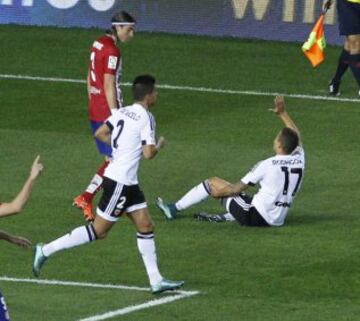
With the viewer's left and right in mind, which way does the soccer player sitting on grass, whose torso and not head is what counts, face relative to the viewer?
facing away from the viewer and to the left of the viewer

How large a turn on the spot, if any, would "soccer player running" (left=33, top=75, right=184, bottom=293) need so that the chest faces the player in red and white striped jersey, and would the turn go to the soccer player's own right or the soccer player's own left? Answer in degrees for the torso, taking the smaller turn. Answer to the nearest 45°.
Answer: approximately 45° to the soccer player's own left

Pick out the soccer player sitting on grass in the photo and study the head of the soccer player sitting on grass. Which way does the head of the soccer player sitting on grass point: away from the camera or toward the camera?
away from the camera

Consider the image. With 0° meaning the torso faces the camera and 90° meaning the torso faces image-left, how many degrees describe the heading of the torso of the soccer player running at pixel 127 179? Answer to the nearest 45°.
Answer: approximately 225°

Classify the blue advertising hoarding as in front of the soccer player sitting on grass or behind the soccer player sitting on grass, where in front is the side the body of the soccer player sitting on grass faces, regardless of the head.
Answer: in front

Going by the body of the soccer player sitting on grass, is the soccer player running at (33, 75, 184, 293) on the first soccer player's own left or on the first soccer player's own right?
on the first soccer player's own left

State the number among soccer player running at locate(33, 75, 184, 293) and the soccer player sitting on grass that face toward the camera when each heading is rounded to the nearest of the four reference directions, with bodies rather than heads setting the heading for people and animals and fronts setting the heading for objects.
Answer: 0

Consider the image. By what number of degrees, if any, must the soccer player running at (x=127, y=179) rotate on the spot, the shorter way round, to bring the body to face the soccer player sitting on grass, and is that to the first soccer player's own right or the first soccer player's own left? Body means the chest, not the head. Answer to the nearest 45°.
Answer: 0° — they already face them
